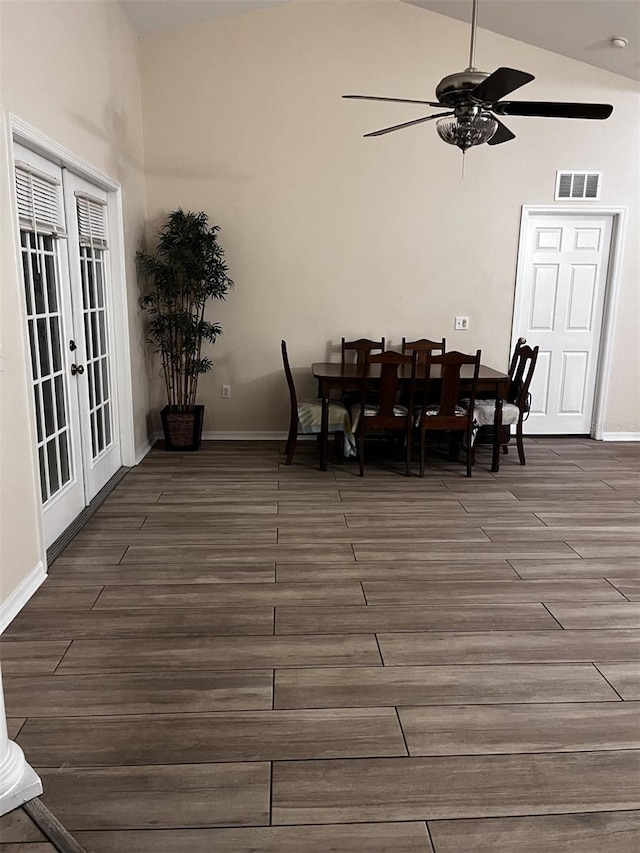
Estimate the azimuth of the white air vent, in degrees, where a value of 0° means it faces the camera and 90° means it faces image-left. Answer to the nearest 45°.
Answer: approximately 0°

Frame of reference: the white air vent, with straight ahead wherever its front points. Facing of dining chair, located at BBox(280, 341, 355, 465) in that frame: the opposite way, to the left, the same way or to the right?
to the left

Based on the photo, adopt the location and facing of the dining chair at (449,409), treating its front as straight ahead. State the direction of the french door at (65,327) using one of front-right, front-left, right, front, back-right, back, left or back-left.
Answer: back-left

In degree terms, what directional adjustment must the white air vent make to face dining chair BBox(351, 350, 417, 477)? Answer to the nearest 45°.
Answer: approximately 45° to its right

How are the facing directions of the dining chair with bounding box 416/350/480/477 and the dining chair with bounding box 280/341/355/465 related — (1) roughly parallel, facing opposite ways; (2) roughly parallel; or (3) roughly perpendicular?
roughly perpendicular

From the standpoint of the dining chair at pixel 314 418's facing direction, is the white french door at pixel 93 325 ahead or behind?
behind

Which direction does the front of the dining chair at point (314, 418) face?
to the viewer's right

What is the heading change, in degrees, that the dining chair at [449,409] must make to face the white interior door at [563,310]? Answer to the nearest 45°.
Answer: approximately 45° to its right

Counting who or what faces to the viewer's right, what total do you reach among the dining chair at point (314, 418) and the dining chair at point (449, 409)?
1

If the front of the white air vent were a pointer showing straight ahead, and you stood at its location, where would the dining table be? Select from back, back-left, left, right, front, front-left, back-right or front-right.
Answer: front-right

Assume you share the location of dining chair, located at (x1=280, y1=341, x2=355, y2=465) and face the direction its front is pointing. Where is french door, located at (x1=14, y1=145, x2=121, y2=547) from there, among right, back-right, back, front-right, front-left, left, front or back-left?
back-right

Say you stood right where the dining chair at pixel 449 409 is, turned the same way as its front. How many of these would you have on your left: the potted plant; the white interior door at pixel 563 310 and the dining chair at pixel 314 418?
2

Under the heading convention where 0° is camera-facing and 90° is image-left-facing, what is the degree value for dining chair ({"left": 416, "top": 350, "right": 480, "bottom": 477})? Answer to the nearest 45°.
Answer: approximately 180°
